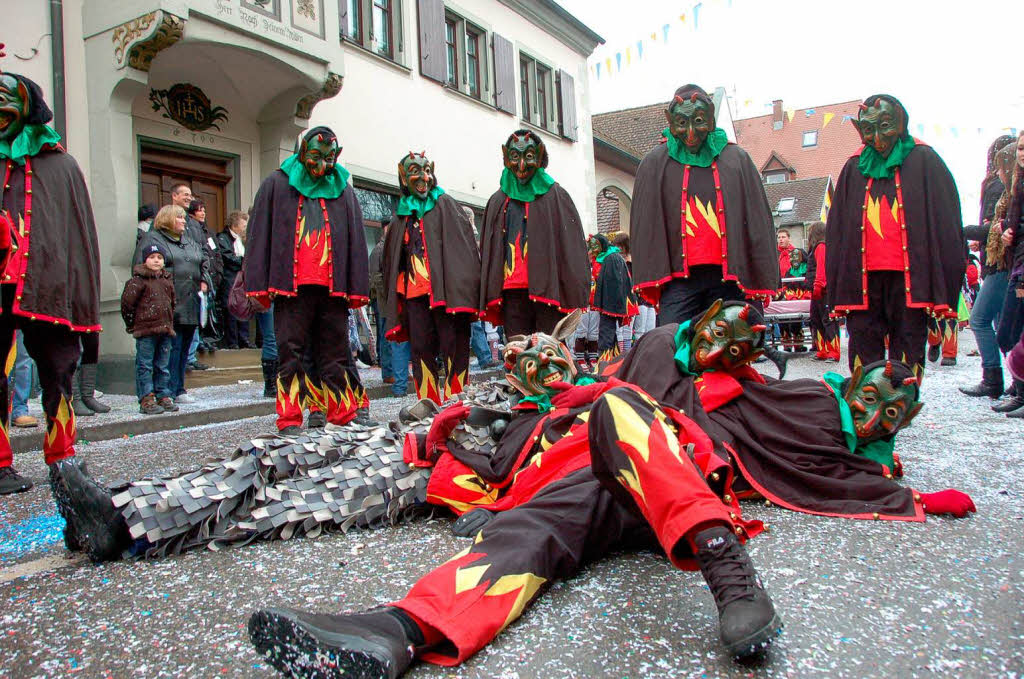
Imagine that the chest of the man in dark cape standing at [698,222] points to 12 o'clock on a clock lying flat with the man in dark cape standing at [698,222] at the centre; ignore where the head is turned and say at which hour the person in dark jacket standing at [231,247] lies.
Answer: the person in dark jacket standing at [231,247] is roughly at 4 o'clock from the man in dark cape standing at [698,222].

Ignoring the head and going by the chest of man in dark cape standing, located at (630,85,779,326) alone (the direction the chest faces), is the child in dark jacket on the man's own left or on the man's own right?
on the man's own right

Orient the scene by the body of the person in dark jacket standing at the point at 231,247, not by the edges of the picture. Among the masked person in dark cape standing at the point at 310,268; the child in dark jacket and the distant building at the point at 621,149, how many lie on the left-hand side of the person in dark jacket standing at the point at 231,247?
1

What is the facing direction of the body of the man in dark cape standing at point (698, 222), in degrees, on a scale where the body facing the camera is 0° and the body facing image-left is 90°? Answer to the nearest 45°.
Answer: approximately 0°

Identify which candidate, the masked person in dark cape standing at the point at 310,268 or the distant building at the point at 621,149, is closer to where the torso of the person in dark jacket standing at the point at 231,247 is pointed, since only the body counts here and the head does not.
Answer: the masked person in dark cape standing

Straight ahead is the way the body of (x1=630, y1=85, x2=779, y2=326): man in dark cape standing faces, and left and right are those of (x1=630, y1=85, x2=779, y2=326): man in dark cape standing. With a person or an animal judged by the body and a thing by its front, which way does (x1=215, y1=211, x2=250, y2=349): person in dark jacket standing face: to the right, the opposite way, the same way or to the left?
to the left

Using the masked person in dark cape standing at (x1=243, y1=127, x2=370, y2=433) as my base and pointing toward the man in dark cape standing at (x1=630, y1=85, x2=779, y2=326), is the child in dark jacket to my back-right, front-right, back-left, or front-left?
back-left

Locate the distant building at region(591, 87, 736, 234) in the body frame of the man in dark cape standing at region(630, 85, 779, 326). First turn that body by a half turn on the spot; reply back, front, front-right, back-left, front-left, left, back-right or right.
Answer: front

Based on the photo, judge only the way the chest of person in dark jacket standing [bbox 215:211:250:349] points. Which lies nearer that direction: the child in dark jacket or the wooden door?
the child in dark jacket

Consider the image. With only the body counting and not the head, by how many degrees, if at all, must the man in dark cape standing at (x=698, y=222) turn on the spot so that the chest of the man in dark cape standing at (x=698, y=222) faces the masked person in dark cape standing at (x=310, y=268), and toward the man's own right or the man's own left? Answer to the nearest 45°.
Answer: approximately 90° to the man's own right

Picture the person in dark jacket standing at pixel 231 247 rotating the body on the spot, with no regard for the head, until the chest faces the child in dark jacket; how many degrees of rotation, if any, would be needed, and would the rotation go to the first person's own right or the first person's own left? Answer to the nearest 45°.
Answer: approximately 45° to the first person's own right

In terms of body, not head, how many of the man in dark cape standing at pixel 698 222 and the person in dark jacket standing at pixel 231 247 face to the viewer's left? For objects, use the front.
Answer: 0
